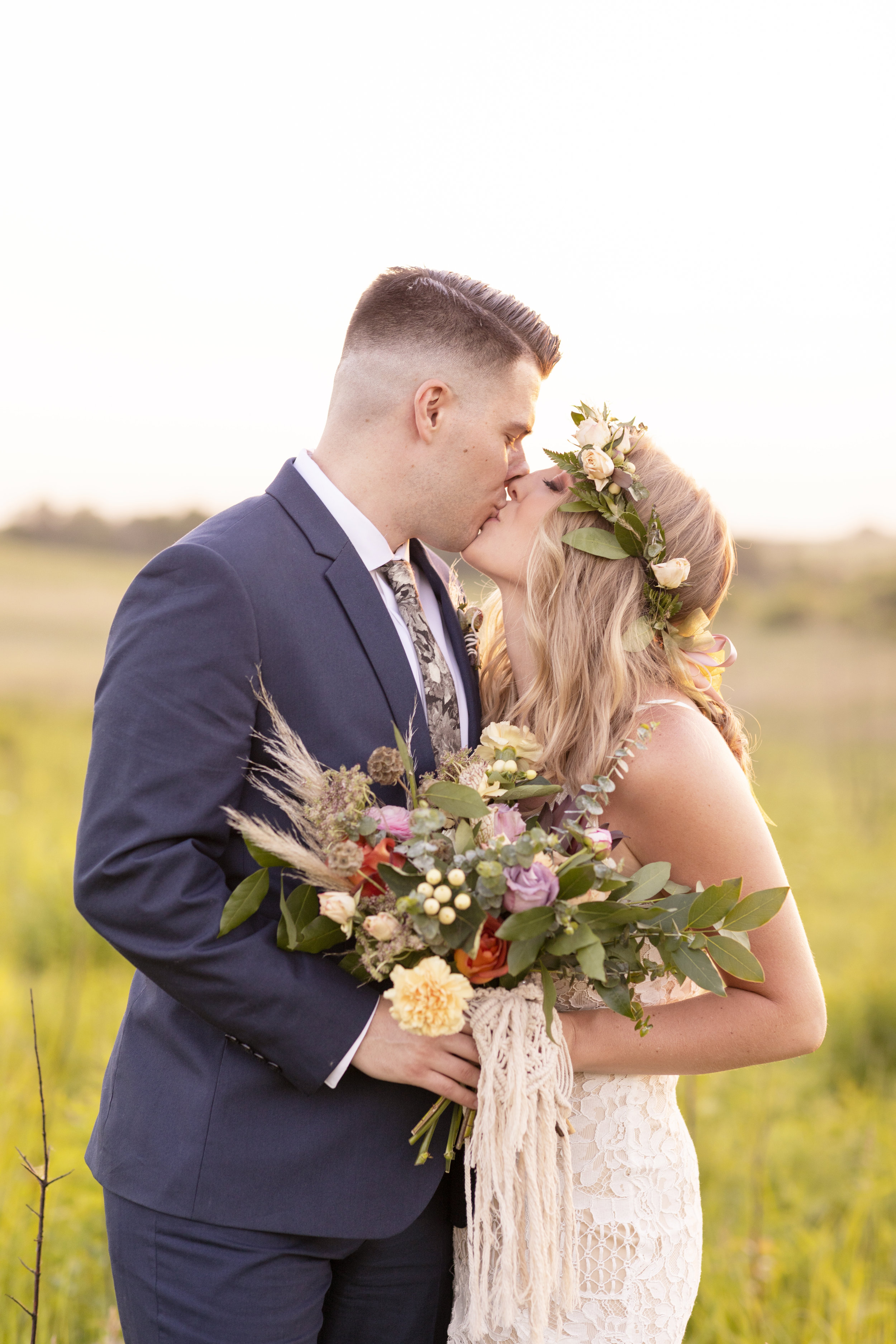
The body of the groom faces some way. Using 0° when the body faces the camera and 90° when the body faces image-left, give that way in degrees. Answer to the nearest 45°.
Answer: approximately 315°

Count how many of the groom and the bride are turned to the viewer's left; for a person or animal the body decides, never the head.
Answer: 1

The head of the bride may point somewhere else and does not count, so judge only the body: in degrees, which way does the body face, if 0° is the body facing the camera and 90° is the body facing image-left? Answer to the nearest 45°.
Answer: approximately 90°

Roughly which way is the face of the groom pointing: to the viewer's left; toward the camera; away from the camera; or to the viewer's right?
to the viewer's right

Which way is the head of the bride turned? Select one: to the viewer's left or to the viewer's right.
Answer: to the viewer's left
